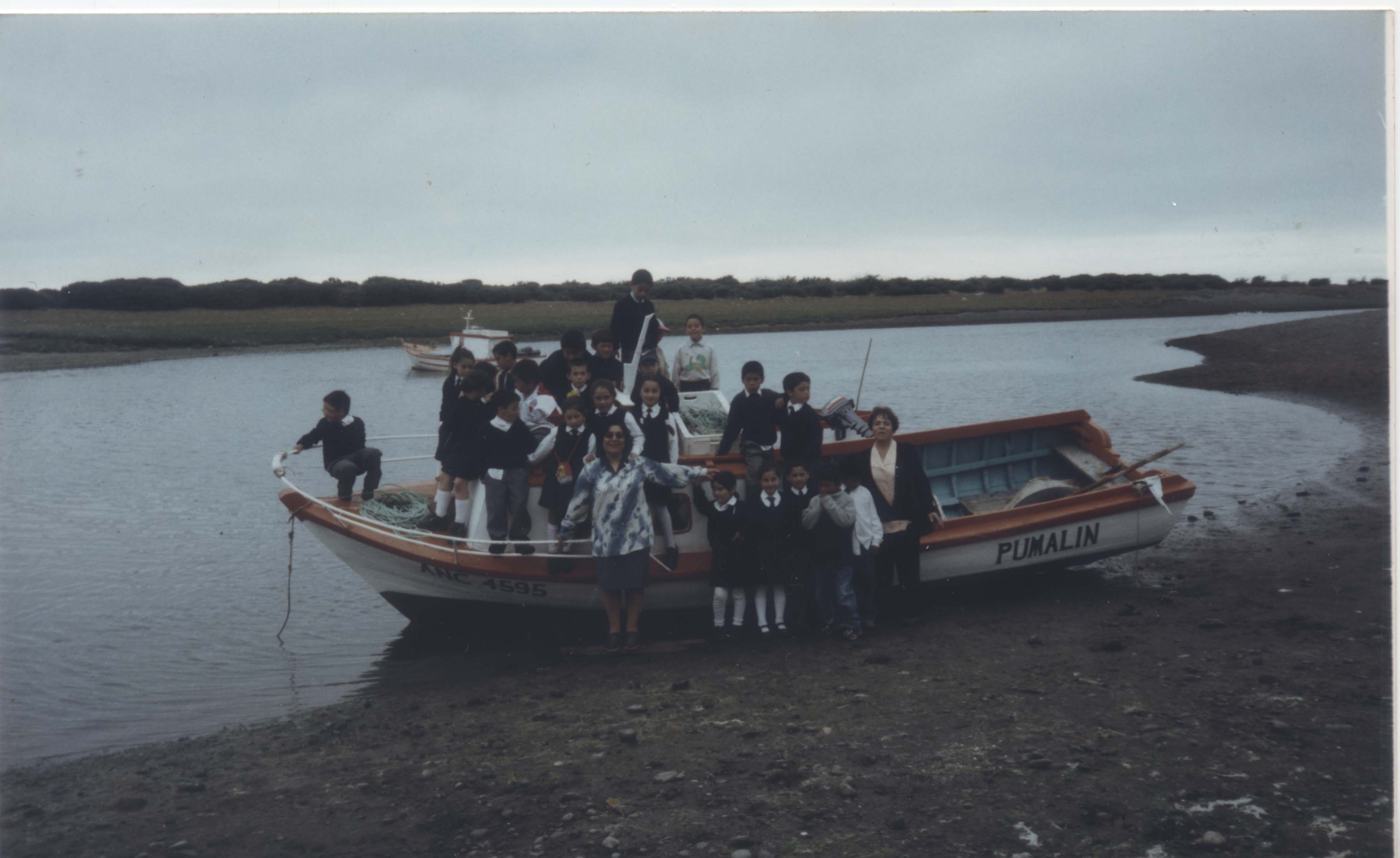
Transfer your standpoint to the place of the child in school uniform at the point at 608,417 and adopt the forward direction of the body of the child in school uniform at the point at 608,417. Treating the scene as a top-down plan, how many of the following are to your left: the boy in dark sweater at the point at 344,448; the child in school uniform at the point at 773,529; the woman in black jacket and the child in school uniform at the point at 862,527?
3

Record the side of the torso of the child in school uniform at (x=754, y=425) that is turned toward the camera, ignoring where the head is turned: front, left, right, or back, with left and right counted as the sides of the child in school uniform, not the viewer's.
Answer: front

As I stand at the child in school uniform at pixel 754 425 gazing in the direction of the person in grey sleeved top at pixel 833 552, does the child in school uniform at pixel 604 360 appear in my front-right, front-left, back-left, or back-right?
back-right

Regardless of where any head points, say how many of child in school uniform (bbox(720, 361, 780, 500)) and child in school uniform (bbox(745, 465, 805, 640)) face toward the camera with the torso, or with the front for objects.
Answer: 2

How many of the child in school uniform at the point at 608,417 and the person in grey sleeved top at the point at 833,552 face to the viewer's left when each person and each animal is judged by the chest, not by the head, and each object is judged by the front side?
0

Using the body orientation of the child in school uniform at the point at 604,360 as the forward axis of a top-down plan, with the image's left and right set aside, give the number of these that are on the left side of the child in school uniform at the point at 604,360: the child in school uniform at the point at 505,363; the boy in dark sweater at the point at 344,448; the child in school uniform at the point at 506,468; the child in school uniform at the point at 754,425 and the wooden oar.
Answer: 2

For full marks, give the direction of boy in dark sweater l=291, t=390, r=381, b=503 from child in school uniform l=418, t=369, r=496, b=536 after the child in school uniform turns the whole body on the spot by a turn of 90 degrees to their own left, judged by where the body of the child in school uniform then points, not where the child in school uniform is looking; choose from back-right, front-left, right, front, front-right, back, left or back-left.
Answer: back

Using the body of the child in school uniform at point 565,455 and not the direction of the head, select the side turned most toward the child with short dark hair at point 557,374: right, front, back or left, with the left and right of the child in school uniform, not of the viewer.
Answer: back

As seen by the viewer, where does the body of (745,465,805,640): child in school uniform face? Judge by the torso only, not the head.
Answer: toward the camera

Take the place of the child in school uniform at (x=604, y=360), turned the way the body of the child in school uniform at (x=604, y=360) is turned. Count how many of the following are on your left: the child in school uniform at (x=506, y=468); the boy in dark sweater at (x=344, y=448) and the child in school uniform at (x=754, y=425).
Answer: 1

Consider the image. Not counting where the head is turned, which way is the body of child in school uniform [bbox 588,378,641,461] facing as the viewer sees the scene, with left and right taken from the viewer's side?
facing the viewer
